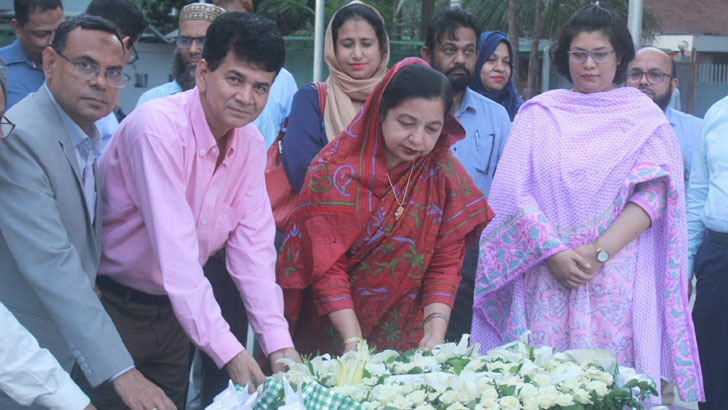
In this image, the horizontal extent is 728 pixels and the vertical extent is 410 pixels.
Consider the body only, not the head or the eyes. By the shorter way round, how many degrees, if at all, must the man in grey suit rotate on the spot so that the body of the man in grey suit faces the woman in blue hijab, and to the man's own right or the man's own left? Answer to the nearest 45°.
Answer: approximately 90° to the man's own left

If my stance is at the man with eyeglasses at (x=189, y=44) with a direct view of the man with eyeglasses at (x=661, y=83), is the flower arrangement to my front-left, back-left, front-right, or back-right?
front-right

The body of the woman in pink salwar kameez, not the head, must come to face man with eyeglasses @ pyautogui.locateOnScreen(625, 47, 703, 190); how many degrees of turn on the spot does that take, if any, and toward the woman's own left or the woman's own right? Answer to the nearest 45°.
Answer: approximately 180°

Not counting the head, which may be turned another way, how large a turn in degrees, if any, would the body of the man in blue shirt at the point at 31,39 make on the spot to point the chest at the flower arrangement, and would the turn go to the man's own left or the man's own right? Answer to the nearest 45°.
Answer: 0° — they already face it

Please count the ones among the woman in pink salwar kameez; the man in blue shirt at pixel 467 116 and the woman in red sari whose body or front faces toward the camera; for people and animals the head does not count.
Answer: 3

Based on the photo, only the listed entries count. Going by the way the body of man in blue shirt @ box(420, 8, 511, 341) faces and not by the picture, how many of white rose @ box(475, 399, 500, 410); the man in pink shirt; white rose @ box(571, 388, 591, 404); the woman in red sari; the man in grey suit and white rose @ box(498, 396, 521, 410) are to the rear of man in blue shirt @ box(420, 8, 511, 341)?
0

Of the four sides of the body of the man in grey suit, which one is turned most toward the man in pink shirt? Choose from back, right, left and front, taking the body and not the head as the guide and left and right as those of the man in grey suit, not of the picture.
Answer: left

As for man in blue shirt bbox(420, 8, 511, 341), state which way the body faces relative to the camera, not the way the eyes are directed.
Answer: toward the camera

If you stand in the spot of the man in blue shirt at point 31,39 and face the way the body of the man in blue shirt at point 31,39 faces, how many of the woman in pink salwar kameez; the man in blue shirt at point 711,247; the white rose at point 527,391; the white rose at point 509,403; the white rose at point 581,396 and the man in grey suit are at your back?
0

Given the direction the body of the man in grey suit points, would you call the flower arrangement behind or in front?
in front

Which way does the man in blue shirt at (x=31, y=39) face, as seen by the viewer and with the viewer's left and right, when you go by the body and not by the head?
facing the viewer and to the right of the viewer

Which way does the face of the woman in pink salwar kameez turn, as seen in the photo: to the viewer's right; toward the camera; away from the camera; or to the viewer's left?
toward the camera

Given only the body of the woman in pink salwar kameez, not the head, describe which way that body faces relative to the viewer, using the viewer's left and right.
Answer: facing the viewer

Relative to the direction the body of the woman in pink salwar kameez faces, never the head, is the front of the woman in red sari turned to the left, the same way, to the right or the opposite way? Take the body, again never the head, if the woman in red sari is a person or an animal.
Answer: the same way

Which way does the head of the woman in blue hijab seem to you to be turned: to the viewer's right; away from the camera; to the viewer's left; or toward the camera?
toward the camera

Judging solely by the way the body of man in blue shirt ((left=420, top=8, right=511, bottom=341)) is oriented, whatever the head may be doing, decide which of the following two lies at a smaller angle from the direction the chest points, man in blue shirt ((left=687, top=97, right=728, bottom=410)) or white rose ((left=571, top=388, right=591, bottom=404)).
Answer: the white rose

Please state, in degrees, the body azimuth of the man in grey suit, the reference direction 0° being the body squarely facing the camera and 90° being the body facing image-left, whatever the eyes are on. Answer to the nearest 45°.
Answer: approximately 315°

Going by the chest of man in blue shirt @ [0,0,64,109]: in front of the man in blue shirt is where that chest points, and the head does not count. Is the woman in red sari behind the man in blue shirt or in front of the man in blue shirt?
in front

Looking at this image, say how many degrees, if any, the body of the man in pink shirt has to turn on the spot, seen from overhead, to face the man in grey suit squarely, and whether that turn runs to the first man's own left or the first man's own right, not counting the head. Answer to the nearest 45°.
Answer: approximately 90° to the first man's own right

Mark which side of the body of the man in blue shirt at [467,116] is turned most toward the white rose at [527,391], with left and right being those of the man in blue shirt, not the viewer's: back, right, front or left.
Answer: front

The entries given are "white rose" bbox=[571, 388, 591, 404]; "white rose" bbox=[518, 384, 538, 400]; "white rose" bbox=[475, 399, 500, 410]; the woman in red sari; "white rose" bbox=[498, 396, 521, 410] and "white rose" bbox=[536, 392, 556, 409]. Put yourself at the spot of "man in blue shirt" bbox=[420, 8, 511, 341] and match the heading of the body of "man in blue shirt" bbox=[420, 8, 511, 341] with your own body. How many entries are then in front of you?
6
